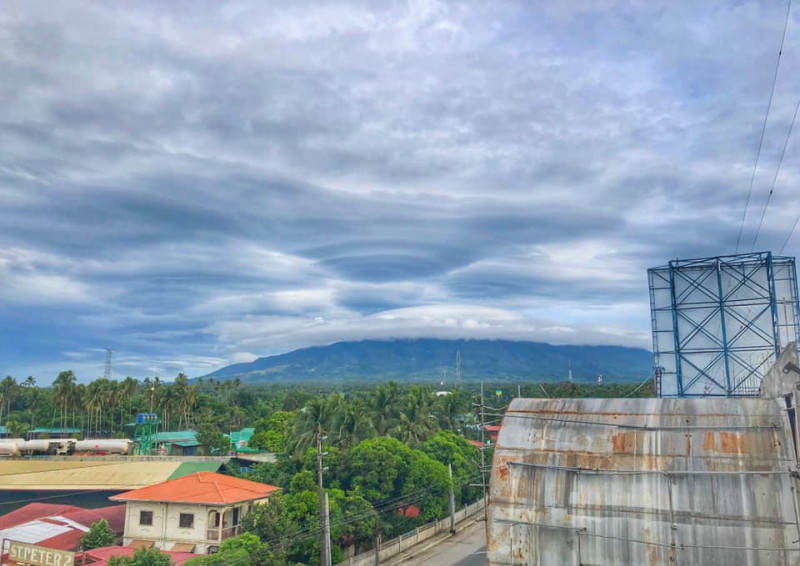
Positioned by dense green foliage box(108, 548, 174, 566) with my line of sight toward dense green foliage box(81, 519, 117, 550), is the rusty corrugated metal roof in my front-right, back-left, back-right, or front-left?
back-right

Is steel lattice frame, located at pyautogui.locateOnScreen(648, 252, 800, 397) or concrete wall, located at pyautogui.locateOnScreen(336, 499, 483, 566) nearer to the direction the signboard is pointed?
the steel lattice frame

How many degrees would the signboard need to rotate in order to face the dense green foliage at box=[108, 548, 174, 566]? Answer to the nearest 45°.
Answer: approximately 90° to its left

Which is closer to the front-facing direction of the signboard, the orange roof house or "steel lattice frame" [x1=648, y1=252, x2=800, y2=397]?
the steel lattice frame

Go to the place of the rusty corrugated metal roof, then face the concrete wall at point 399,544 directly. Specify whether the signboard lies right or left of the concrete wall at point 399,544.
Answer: left

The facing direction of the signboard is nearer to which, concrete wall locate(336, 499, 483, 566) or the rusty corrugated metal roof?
the rusty corrugated metal roof

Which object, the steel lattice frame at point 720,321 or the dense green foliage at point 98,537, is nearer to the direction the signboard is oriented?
the steel lattice frame

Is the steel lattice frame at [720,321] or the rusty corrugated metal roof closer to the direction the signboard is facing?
the rusty corrugated metal roof

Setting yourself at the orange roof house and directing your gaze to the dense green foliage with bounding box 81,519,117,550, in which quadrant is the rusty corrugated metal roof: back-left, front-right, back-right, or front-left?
back-left

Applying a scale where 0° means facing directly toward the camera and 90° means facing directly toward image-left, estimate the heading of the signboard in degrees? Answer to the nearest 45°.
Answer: approximately 0°

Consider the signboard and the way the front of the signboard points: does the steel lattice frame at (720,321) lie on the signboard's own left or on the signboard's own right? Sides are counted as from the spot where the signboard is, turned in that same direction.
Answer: on the signboard's own left

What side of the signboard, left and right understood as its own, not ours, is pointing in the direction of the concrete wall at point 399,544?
left

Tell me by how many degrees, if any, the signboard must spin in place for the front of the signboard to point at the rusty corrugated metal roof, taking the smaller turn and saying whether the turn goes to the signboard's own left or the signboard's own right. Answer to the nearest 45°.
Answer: approximately 45° to the signboard's own left

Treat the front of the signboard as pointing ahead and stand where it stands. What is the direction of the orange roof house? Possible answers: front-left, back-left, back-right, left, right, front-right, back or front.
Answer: back-left

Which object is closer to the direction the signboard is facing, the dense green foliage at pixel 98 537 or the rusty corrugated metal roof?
the rusty corrugated metal roof
